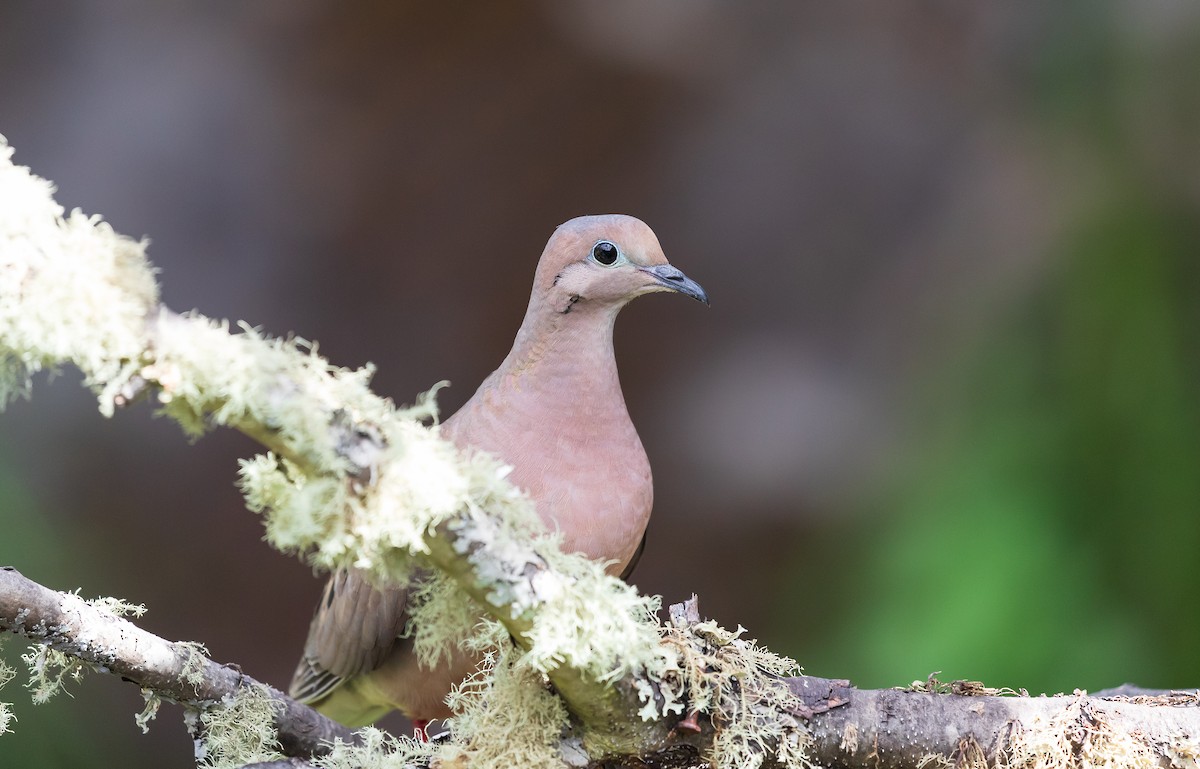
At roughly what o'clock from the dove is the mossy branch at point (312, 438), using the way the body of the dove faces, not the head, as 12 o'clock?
The mossy branch is roughly at 2 o'clock from the dove.

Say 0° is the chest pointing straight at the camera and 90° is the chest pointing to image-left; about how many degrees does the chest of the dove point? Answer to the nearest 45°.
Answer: approximately 315°
